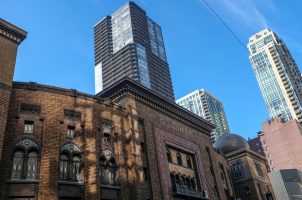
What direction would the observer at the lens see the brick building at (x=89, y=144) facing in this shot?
facing the viewer and to the right of the viewer
